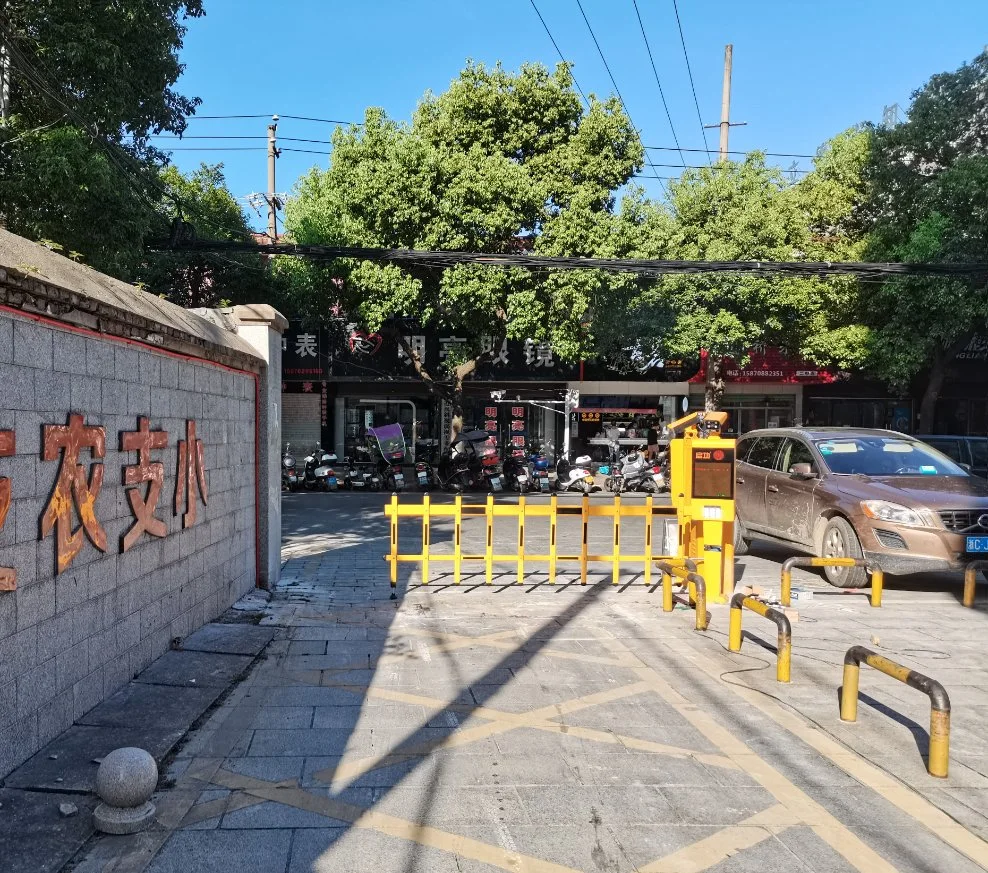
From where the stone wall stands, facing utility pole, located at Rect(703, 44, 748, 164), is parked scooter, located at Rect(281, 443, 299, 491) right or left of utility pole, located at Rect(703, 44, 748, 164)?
left

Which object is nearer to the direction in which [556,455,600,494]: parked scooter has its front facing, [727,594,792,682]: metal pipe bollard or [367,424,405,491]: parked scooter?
the parked scooter
